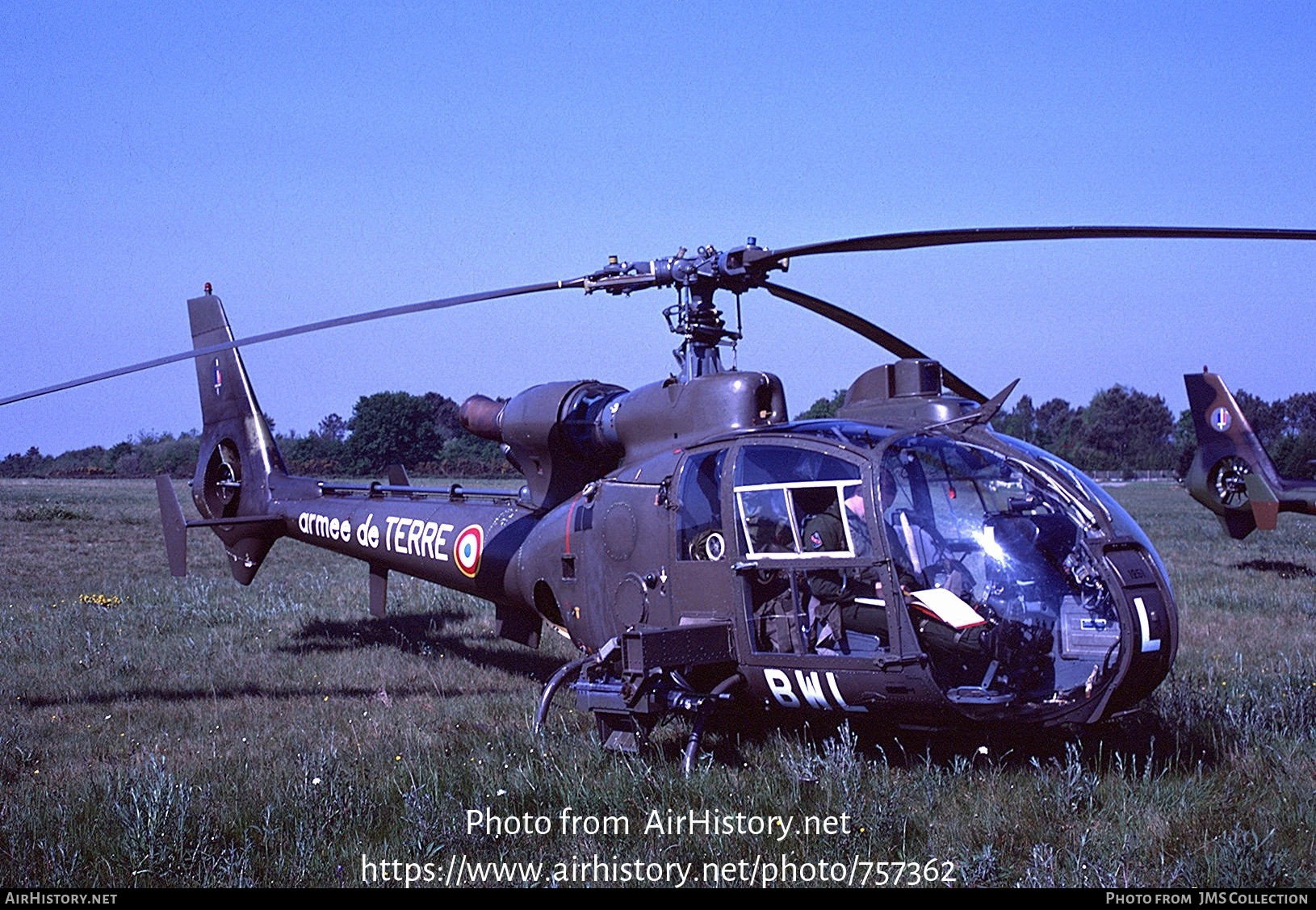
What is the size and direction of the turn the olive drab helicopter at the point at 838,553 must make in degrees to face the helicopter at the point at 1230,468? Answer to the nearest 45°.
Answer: approximately 90° to its left

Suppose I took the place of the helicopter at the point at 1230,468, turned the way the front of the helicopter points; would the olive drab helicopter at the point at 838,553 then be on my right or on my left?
on my right

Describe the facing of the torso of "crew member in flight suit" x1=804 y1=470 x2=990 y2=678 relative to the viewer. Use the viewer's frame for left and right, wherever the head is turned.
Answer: facing the viewer and to the right of the viewer

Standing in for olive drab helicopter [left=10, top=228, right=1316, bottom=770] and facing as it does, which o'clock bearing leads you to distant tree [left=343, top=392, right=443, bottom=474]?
The distant tree is roughly at 7 o'clock from the olive drab helicopter.

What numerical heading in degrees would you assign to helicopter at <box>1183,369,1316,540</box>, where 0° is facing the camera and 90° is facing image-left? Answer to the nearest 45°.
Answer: approximately 270°

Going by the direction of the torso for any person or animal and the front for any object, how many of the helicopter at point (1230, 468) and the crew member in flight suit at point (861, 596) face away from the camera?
0

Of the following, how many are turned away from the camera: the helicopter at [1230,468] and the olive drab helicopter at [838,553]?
0
